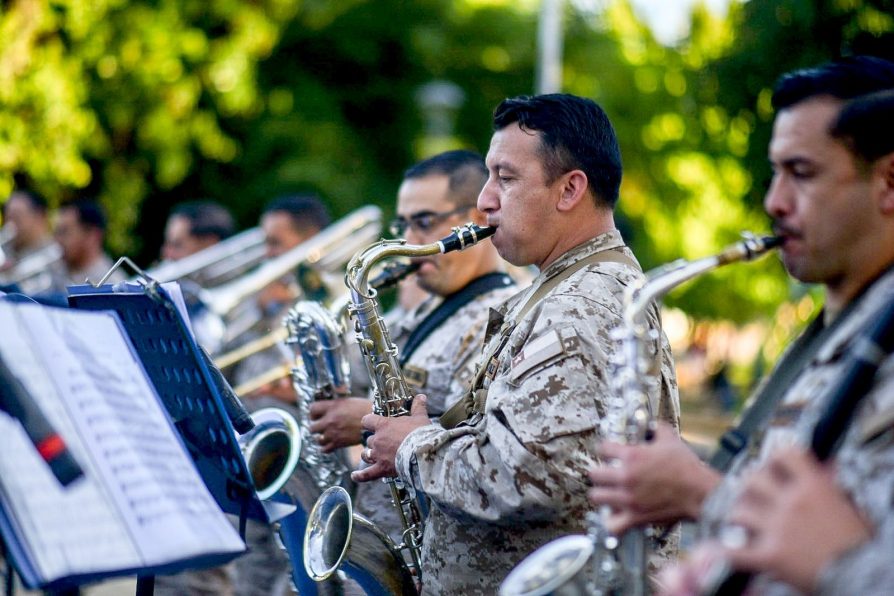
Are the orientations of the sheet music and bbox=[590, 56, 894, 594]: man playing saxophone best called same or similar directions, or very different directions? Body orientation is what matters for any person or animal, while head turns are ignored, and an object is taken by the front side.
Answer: very different directions

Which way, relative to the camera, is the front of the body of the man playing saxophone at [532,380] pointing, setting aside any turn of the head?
to the viewer's left

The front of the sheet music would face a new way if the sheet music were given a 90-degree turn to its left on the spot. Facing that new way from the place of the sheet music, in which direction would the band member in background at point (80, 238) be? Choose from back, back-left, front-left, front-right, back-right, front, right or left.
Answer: front-left

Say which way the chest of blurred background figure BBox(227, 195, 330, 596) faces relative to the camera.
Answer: to the viewer's left

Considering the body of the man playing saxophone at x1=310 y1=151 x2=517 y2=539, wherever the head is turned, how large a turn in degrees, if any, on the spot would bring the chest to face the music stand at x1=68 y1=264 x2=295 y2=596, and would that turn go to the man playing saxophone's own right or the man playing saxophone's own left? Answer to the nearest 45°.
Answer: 0° — they already face it

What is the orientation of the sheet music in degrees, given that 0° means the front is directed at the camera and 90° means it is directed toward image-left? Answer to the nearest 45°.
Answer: approximately 315°

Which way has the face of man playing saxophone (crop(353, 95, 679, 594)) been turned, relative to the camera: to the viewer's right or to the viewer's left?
to the viewer's left

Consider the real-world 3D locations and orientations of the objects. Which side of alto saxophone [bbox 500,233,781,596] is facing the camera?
left

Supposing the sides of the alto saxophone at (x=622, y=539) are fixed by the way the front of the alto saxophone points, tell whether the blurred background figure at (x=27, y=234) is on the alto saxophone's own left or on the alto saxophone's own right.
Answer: on the alto saxophone's own right

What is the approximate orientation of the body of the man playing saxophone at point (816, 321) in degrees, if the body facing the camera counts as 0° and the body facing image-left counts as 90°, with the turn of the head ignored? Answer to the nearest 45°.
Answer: approximately 90°
